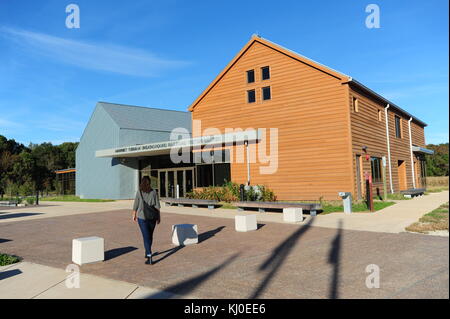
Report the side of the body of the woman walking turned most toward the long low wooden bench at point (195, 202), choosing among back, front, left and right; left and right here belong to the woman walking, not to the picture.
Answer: front

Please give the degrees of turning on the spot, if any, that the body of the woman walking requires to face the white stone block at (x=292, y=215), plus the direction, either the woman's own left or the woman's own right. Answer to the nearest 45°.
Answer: approximately 45° to the woman's own right

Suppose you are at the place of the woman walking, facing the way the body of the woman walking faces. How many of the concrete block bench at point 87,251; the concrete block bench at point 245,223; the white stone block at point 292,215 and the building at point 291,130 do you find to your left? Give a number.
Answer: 1

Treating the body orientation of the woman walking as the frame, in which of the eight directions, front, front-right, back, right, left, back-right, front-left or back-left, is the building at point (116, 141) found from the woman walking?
front

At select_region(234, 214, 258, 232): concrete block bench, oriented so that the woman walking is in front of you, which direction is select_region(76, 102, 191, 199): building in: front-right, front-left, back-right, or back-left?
back-right

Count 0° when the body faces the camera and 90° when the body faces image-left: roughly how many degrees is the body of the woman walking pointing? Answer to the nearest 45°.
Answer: approximately 180°

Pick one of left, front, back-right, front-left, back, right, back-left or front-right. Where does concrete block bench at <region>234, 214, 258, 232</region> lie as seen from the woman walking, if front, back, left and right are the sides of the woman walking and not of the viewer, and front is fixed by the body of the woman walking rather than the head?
front-right

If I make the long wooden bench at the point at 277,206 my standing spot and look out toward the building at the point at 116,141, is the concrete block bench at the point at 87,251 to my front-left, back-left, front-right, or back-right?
back-left

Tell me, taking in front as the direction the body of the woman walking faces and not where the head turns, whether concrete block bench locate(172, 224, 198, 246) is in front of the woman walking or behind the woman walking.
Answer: in front

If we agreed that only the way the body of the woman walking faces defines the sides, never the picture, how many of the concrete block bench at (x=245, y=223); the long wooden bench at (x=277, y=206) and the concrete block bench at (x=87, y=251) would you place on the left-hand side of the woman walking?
1

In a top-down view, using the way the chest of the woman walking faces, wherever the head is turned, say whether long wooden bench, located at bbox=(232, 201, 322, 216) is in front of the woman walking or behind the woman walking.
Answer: in front

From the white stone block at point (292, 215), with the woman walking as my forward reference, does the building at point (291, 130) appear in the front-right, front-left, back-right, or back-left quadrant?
back-right
